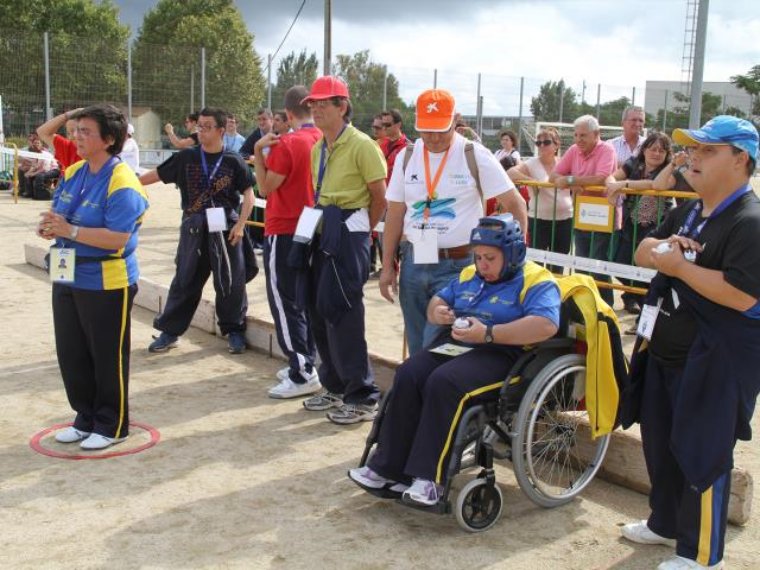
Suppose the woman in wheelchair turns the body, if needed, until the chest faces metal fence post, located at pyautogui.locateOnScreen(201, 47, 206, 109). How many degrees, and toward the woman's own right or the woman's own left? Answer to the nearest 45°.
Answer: approximately 135° to the woman's own right

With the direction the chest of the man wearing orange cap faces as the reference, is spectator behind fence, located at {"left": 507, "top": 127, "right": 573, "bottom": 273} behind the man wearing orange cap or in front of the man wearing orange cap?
behind

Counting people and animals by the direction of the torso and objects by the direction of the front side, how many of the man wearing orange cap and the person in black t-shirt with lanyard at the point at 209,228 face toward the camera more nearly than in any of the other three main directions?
2

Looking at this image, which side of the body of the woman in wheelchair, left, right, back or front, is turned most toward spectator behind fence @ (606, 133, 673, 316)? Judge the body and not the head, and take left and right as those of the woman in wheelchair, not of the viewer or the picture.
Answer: back

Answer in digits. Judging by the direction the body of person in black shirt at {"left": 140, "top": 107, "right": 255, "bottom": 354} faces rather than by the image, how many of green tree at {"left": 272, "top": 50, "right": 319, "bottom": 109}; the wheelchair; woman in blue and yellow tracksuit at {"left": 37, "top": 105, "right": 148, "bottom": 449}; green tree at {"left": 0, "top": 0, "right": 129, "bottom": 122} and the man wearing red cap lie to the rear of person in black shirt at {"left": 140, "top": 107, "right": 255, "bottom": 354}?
2

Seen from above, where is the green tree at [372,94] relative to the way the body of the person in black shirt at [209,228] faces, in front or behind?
behind

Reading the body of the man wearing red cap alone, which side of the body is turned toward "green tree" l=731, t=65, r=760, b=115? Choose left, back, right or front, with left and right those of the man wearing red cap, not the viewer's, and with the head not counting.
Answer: back

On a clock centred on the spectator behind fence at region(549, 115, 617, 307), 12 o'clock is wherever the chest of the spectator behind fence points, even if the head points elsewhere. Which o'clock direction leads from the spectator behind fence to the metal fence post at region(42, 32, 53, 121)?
The metal fence post is roughly at 3 o'clock from the spectator behind fence.

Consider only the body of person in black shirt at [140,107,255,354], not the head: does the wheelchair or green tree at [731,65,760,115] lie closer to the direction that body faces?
the wheelchair

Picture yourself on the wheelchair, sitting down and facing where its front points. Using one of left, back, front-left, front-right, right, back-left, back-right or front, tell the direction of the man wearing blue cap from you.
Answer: left

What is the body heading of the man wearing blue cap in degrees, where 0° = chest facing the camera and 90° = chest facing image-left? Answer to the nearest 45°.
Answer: approximately 45°

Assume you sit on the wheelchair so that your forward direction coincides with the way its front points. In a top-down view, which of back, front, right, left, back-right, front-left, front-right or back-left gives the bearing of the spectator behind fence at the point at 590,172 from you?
back-right

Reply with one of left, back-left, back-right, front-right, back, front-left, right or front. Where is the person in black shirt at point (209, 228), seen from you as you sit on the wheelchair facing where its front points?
right
